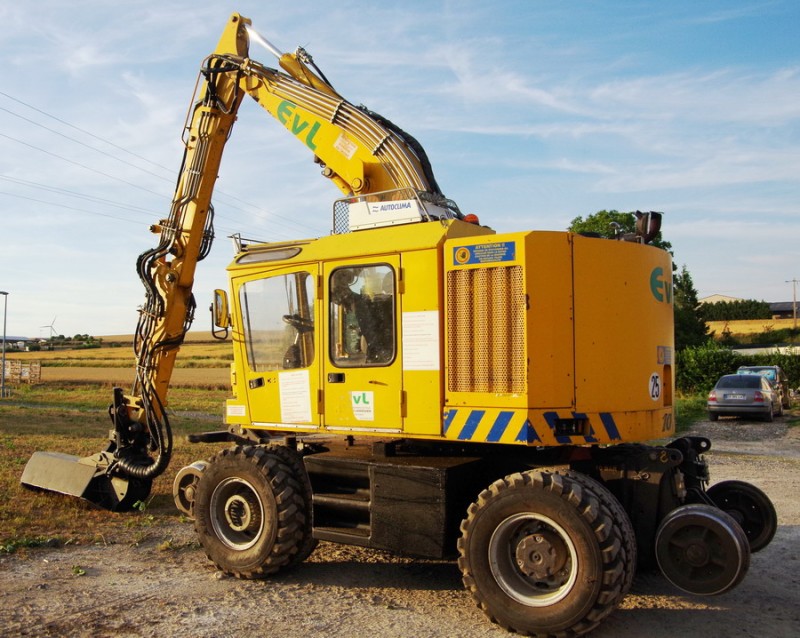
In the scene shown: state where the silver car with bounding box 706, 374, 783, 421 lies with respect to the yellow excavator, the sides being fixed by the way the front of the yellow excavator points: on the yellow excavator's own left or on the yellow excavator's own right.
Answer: on the yellow excavator's own right

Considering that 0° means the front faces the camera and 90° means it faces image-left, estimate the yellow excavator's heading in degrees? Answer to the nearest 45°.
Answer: approximately 135°
